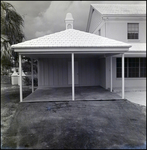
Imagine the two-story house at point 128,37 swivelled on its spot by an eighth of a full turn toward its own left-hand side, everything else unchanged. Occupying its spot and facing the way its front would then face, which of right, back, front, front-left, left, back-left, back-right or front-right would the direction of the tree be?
right

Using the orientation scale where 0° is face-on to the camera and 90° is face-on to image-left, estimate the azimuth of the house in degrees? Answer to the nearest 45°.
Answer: approximately 0°

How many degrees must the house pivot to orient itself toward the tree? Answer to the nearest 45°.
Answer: approximately 45° to its right
